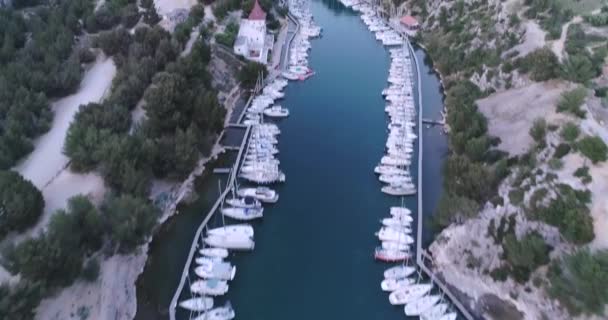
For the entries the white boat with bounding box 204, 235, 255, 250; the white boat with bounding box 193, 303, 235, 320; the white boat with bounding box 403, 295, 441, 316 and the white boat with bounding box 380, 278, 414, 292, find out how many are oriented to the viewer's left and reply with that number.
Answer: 2

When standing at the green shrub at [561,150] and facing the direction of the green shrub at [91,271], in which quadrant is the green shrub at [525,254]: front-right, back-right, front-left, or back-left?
front-left

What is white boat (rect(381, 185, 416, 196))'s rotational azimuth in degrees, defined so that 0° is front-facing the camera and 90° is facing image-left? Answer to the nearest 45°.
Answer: approximately 90°

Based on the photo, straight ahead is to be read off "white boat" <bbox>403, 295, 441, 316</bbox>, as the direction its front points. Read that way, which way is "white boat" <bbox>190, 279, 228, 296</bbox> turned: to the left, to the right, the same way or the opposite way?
the opposite way

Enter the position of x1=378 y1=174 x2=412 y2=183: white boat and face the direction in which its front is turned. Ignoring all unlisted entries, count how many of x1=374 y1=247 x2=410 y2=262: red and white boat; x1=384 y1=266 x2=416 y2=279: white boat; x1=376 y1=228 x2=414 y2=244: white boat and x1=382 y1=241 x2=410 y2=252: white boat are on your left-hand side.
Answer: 4

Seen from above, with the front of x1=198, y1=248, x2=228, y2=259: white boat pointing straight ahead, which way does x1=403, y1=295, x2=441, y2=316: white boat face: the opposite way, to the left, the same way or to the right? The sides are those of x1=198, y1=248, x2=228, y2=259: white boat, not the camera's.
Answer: the opposite way

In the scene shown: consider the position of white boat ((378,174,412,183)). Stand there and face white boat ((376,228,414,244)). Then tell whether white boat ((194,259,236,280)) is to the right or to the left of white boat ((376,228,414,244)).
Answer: right
